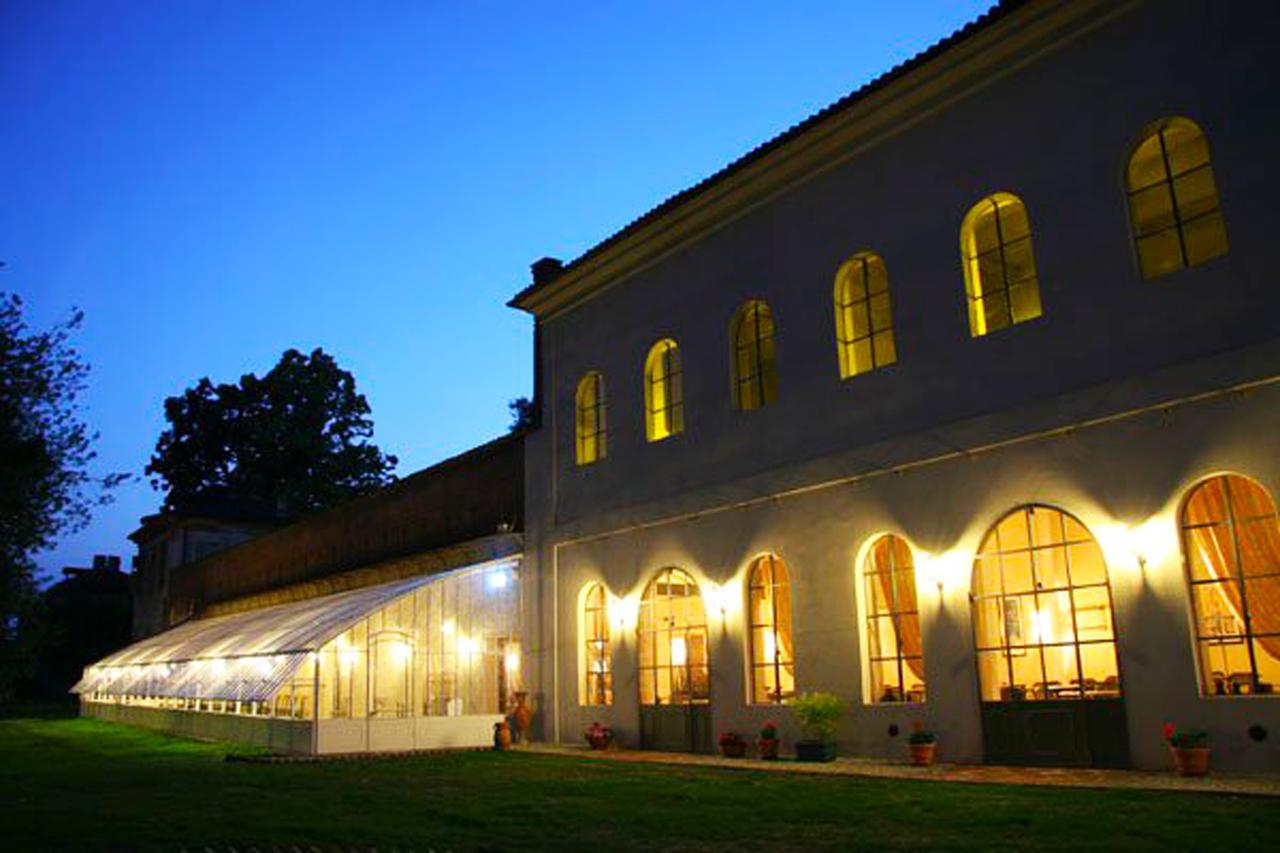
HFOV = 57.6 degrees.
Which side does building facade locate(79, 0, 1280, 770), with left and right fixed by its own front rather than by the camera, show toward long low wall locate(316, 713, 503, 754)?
right

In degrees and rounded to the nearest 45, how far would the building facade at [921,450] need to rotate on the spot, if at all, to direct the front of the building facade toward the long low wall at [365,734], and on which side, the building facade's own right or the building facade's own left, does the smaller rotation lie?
approximately 90° to the building facade's own right

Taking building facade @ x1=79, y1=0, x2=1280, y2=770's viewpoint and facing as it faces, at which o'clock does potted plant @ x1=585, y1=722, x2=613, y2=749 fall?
The potted plant is roughly at 3 o'clock from the building facade.
